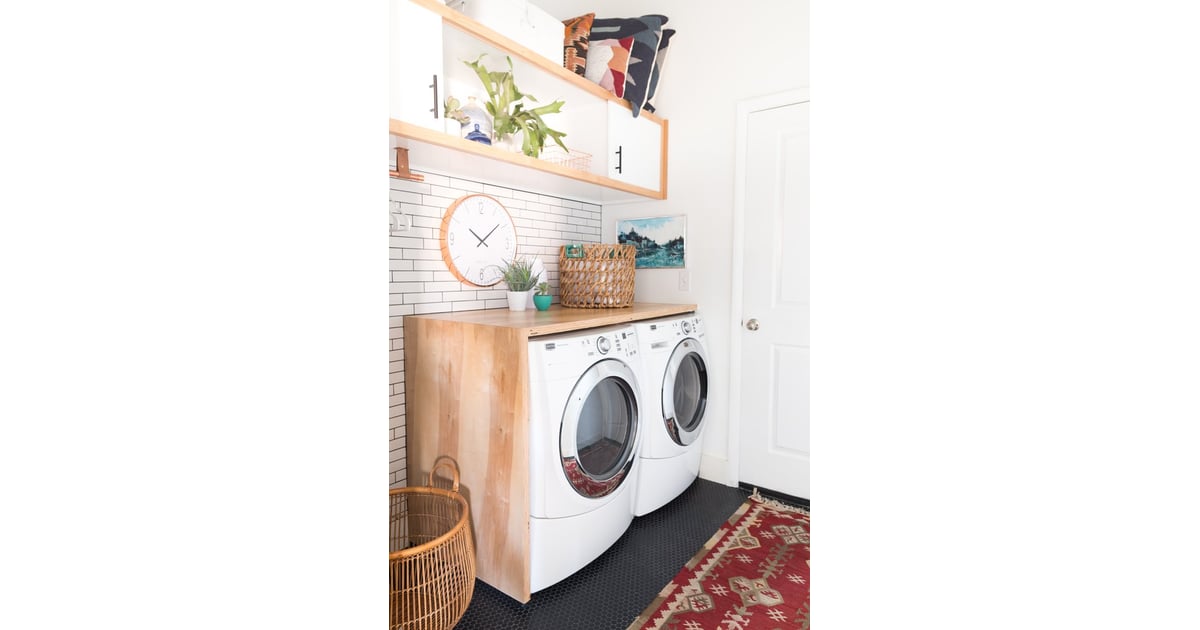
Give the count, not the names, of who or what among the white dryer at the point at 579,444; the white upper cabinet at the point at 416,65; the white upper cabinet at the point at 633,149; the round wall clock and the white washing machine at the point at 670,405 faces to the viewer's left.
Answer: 0

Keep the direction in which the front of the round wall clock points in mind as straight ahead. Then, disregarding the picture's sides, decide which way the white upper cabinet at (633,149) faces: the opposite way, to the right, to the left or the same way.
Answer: the same way

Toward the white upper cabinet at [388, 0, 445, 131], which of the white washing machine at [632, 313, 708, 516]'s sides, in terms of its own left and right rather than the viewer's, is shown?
right

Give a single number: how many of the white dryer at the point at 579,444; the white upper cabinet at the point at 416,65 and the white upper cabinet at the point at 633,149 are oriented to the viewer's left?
0

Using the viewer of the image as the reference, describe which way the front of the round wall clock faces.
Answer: facing the viewer and to the right of the viewer

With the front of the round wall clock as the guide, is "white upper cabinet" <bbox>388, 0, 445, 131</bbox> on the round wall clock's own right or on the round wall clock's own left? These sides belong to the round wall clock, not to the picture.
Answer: on the round wall clock's own right

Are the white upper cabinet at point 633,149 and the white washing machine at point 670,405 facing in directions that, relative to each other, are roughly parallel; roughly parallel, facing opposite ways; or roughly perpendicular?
roughly parallel

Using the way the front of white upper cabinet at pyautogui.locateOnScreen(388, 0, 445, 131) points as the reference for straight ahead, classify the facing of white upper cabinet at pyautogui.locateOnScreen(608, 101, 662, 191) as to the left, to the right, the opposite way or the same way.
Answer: the same way

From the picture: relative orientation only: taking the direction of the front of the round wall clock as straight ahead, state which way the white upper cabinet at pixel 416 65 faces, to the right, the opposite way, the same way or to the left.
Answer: the same way

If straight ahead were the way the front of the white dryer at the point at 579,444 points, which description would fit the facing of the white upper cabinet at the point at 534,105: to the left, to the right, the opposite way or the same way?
the same way
